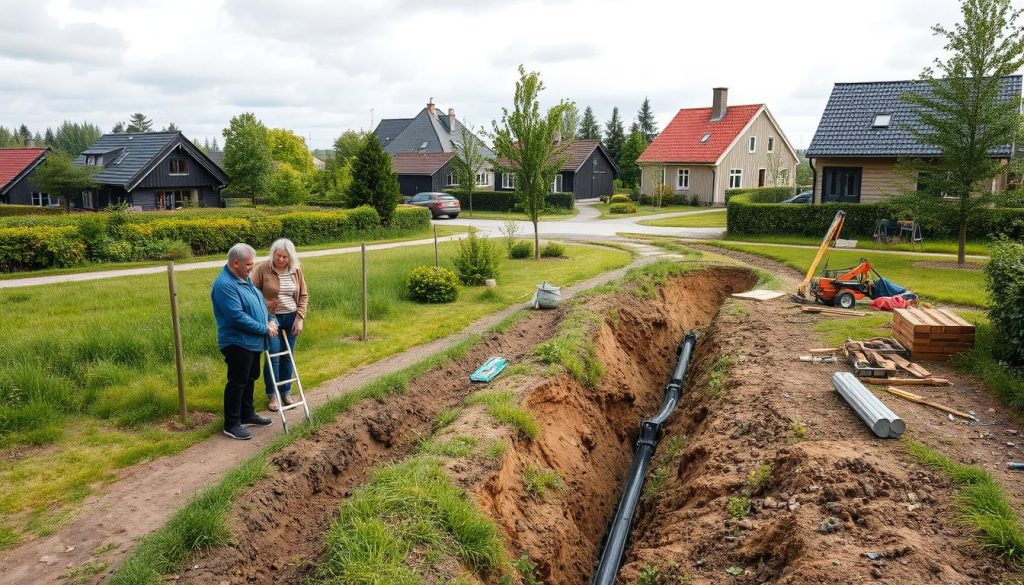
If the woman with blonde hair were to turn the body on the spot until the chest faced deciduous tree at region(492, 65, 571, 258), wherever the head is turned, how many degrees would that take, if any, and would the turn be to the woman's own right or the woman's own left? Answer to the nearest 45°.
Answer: approximately 135° to the woman's own left

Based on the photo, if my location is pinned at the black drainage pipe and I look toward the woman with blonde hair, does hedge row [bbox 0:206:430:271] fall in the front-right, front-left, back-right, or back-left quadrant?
front-right

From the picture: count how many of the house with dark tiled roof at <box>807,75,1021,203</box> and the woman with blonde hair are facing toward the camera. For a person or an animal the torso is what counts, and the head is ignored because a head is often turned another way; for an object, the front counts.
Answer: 2

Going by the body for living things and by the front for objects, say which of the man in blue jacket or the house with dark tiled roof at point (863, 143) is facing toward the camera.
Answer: the house with dark tiled roof

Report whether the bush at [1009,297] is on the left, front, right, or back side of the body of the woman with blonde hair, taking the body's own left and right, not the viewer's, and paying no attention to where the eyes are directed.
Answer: left

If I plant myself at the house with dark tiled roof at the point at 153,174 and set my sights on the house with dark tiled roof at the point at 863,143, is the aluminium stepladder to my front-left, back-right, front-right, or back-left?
front-right

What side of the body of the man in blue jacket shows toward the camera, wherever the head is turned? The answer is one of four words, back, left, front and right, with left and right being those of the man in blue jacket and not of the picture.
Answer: right

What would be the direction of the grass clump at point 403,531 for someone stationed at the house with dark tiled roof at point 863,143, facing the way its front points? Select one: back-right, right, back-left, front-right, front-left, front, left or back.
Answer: front

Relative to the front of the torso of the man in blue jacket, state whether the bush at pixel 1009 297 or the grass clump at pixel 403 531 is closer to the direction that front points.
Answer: the bush

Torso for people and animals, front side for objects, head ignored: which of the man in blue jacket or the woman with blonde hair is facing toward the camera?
the woman with blonde hair

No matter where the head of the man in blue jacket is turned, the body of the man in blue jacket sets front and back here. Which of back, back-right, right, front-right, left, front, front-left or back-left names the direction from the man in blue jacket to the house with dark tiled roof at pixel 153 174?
left

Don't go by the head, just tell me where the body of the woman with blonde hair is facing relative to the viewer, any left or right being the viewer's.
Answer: facing the viewer

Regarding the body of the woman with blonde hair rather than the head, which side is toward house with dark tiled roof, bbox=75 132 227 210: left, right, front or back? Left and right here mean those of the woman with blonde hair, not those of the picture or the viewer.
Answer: back

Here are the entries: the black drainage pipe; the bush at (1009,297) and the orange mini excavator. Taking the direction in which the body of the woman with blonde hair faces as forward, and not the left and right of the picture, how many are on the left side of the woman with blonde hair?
3

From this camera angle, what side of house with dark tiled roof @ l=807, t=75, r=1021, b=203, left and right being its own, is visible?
front

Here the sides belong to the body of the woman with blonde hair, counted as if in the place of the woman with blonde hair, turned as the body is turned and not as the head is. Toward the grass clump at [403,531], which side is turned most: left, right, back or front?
front

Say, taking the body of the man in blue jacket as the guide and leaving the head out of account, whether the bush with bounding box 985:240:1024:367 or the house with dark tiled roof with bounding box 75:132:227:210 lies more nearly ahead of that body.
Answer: the bush

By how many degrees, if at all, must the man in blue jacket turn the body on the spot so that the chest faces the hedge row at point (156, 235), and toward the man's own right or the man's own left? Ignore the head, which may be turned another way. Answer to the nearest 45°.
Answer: approximately 90° to the man's own left

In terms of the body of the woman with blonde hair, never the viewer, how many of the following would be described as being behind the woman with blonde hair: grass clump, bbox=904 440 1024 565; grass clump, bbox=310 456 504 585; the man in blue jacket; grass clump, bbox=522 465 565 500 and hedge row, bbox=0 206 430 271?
1

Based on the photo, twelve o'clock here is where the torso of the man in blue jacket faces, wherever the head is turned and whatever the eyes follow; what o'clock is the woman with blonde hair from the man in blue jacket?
The woman with blonde hair is roughly at 10 o'clock from the man in blue jacket.
